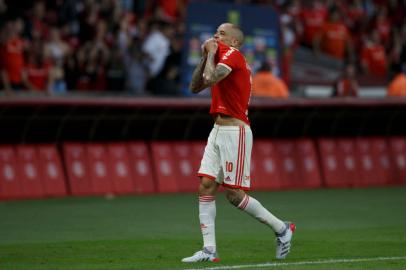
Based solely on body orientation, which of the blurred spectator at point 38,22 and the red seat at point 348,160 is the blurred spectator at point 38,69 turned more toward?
the red seat

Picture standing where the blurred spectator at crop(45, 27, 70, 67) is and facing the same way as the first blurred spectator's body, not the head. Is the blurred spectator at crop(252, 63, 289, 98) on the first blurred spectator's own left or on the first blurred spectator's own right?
on the first blurred spectator's own left

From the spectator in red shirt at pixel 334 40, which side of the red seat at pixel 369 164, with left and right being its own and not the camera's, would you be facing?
back

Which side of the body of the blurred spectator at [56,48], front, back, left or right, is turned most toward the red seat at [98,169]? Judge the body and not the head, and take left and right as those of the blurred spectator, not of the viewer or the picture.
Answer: front

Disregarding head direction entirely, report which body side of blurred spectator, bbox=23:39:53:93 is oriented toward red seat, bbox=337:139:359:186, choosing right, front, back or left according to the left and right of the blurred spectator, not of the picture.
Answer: left

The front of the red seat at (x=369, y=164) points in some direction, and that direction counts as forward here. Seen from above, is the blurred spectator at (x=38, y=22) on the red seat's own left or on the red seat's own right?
on the red seat's own right

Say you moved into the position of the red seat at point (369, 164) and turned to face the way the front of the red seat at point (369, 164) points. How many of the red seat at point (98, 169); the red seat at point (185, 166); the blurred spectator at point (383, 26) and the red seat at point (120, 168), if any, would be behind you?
1

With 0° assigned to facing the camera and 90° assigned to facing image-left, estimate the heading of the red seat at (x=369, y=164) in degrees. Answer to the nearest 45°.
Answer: approximately 0°
